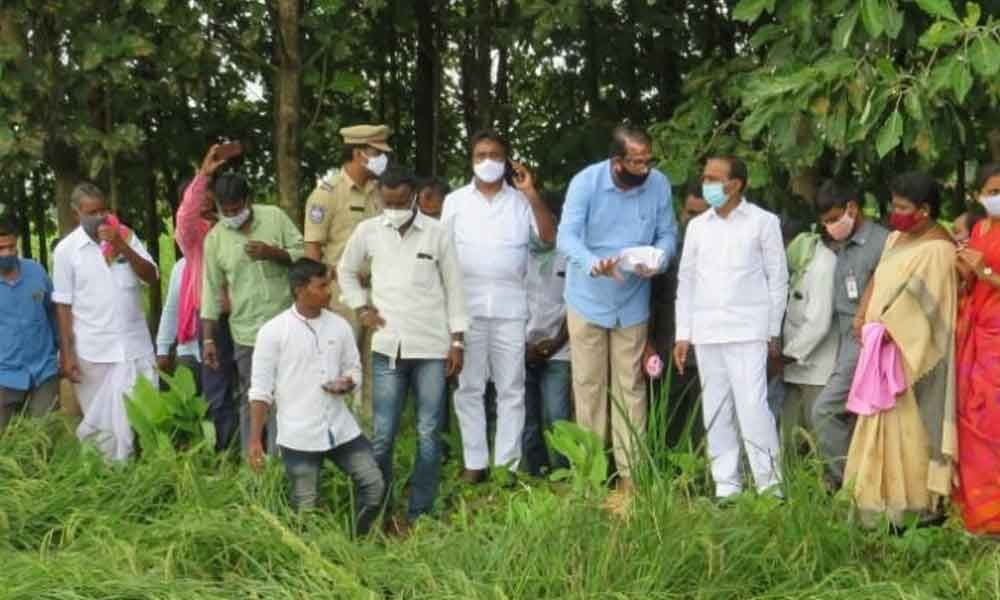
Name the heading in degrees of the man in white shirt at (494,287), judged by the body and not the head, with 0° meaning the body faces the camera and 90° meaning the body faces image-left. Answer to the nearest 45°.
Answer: approximately 0°

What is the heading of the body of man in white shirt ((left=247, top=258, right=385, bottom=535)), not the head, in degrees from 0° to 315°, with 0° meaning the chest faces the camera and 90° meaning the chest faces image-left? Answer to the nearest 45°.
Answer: approximately 315°

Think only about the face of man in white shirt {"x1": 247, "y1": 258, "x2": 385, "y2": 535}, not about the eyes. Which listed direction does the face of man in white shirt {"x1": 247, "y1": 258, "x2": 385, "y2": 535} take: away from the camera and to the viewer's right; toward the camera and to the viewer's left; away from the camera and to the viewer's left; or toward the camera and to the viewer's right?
toward the camera and to the viewer's right

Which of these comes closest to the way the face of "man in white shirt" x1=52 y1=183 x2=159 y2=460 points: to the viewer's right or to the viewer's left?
to the viewer's right

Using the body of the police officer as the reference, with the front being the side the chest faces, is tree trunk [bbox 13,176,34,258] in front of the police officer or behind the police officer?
behind

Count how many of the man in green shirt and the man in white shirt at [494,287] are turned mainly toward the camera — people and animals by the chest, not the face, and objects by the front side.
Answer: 2
